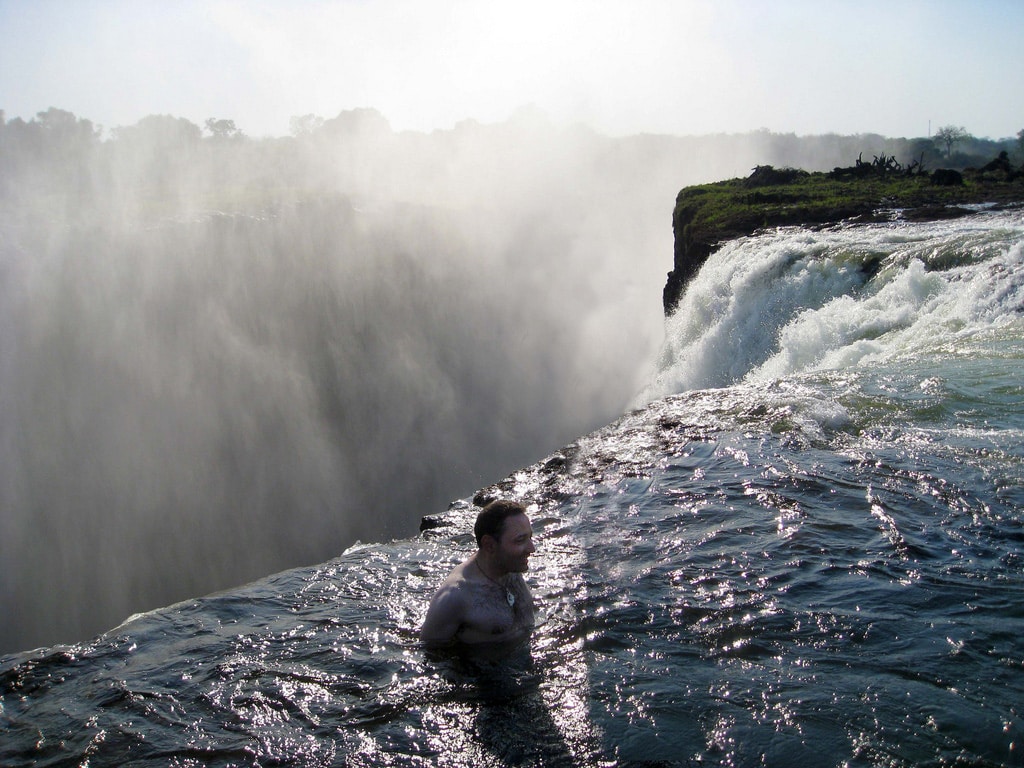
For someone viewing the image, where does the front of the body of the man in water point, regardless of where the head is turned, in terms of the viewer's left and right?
facing the viewer and to the right of the viewer

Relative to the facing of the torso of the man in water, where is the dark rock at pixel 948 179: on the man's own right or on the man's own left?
on the man's own left
